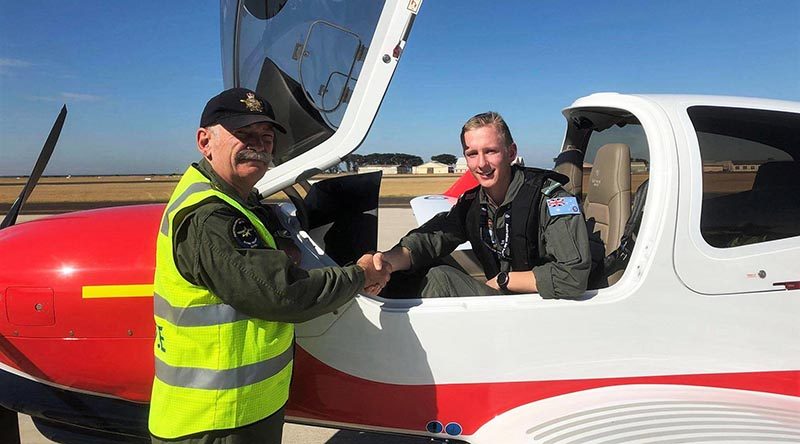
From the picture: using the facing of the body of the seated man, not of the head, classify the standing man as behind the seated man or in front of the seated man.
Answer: in front

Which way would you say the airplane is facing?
to the viewer's left

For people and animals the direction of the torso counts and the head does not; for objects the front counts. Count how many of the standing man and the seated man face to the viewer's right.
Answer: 1

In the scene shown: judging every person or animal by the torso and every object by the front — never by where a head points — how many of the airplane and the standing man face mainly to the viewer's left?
1

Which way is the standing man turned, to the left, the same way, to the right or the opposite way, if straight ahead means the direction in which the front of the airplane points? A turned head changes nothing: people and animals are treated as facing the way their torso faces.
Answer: the opposite way

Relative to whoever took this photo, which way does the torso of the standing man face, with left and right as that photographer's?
facing to the right of the viewer

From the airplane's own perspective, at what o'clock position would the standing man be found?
The standing man is roughly at 11 o'clock from the airplane.
